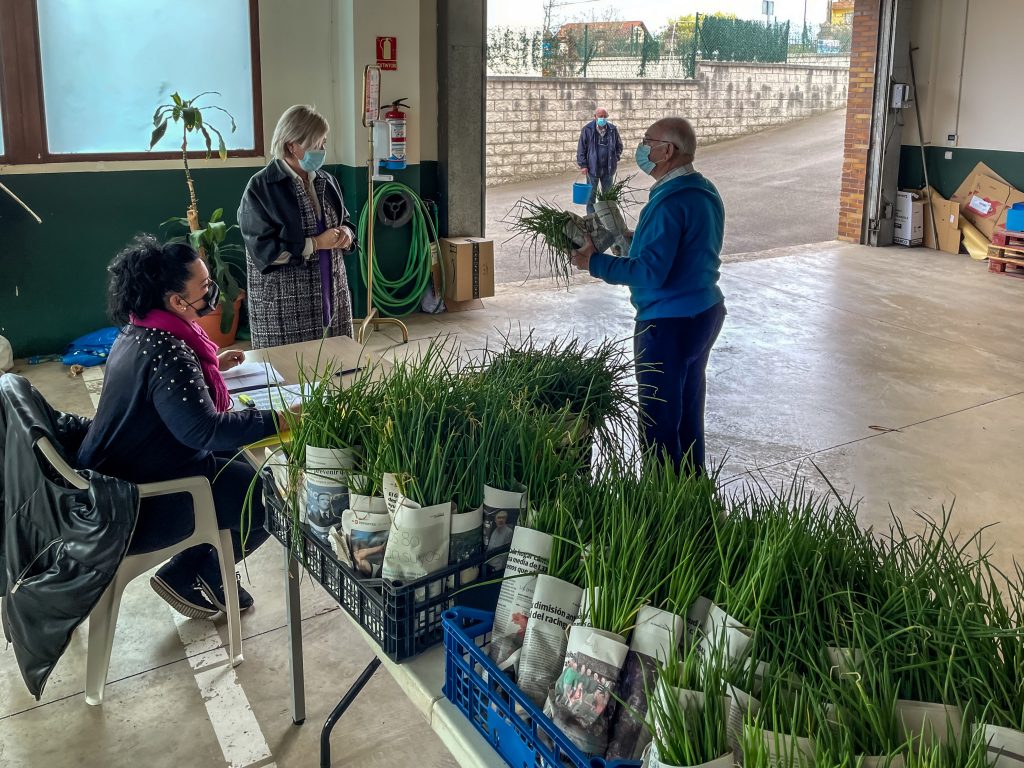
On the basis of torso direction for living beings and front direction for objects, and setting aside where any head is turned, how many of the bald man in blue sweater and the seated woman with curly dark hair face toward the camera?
0

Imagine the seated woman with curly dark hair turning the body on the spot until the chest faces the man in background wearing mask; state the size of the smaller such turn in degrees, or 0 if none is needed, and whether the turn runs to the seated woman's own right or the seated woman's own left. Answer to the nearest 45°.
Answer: approximately 45° to the seated woman's own left

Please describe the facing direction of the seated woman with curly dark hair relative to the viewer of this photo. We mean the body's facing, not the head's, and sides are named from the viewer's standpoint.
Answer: facing to the right of the viewer

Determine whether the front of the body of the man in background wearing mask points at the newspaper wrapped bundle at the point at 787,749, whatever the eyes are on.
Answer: yes

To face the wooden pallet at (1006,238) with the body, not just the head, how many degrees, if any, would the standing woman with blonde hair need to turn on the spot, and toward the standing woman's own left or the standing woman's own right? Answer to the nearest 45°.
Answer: approximately 90° to the standing woman's own left

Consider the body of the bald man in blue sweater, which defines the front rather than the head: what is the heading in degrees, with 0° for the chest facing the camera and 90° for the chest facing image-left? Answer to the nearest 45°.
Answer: approximately 90°

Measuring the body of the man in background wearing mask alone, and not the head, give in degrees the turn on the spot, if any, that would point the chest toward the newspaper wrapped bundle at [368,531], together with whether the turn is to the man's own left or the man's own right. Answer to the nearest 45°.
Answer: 0° — they already face it

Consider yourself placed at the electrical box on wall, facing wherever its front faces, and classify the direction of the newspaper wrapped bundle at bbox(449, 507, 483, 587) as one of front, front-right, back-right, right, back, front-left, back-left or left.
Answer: front-left

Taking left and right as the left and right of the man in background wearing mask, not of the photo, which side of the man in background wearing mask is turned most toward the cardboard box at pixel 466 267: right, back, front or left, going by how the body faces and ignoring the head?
front

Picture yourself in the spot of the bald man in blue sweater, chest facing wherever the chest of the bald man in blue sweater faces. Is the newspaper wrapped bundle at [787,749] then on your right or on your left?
on your left

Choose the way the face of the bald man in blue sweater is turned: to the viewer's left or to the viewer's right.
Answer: to the viewer's left

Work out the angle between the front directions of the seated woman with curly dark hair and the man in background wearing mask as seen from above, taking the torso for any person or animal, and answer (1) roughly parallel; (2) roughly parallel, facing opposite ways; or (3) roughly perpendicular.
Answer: roughly perpendicular

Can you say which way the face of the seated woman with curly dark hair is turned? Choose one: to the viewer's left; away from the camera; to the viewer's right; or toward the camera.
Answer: to the viewer's right

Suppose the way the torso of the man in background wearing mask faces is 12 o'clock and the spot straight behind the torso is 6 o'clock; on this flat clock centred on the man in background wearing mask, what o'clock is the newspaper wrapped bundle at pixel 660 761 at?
The newspaper wrapped bundle is roughly at 12 o'clock from the man in background wearing mask.

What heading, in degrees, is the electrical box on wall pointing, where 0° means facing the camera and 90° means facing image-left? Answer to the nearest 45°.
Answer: approximately 45°
